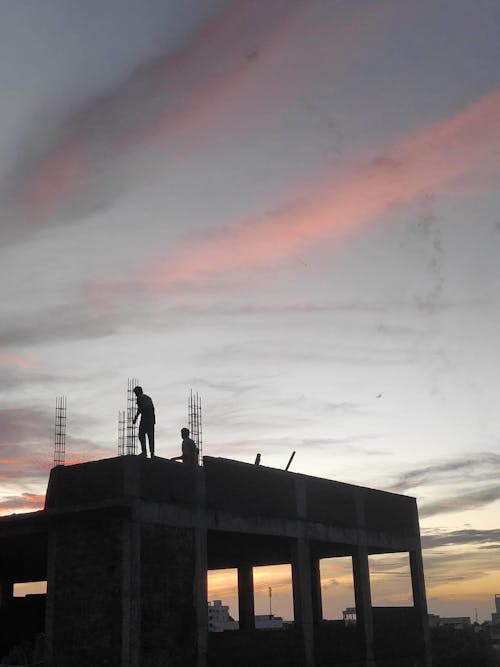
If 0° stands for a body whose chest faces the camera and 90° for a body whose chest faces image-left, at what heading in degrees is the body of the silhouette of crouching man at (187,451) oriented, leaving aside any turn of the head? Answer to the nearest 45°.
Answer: approximately 90°

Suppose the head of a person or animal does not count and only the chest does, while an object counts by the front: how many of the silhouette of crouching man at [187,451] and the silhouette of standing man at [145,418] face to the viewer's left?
2

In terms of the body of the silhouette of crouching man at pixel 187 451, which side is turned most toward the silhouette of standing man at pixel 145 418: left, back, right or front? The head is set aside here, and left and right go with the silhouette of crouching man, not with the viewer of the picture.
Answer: front

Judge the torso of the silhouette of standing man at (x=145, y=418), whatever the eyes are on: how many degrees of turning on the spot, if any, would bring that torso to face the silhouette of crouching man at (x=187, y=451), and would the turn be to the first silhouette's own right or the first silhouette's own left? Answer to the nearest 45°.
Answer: approximately 180°

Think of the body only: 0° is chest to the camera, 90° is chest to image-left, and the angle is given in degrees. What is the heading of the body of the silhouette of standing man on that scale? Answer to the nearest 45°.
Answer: approximately 90°
